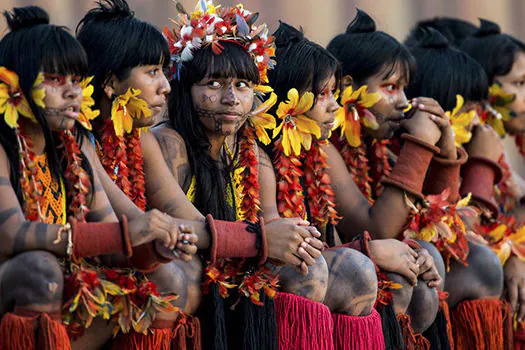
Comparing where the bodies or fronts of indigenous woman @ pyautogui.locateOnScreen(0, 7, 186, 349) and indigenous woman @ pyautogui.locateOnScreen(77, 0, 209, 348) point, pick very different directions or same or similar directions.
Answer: same or similar directions

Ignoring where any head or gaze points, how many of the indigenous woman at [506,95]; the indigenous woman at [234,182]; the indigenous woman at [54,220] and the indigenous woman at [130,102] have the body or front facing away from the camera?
0

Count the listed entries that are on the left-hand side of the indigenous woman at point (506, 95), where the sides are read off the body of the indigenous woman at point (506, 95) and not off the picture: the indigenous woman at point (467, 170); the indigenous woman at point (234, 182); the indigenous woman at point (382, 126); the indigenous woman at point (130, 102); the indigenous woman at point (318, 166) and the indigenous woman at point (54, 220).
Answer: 0

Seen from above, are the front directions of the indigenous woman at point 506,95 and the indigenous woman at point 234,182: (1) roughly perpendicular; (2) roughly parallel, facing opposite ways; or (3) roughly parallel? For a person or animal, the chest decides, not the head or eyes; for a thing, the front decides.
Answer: roughly parallel

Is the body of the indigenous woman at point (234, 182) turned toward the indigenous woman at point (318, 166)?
no

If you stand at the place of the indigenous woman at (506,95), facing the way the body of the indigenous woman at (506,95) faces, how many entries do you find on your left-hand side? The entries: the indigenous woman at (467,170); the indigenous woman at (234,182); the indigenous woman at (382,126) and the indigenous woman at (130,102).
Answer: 0

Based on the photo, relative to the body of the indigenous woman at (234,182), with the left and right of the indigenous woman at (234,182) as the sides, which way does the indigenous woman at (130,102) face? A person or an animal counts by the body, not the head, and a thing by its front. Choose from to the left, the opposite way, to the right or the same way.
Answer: the same way

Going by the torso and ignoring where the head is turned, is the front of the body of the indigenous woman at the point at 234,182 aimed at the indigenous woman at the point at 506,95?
no
